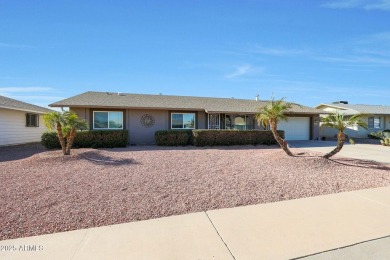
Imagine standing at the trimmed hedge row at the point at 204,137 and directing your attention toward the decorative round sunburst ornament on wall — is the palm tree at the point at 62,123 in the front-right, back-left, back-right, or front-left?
front-left

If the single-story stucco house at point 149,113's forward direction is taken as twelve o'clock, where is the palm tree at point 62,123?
The palm tree is roughly at 1 o'clock from the single-story stucco house.

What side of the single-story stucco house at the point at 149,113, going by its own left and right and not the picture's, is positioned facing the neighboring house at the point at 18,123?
right

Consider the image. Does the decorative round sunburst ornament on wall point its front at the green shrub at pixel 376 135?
no

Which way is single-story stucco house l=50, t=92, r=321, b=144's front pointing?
toward the camera

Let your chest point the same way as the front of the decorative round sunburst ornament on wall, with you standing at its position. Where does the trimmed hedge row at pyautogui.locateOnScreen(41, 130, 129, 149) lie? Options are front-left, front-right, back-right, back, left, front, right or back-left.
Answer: front-right

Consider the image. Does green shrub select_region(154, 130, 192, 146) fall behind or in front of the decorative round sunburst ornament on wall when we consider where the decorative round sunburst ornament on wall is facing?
in front

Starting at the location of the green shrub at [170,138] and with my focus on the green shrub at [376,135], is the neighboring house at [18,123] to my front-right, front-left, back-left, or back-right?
back-left

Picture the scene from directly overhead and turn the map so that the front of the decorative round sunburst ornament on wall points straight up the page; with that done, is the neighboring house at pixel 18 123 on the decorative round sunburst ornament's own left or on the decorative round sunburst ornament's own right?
on the decorative round sunburst ornament's own right

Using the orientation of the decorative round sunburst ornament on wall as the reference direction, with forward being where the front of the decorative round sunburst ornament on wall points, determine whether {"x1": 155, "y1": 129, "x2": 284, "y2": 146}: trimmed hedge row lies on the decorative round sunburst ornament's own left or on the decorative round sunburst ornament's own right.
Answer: on the decorative round sunburst ornament's own left

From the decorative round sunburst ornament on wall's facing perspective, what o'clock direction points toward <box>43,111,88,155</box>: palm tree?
The palm tree is roughly at 1 o'clock from the decorative round sunburst ornament on wall.

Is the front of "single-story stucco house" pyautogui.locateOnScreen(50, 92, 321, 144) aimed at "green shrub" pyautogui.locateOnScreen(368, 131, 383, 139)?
no
